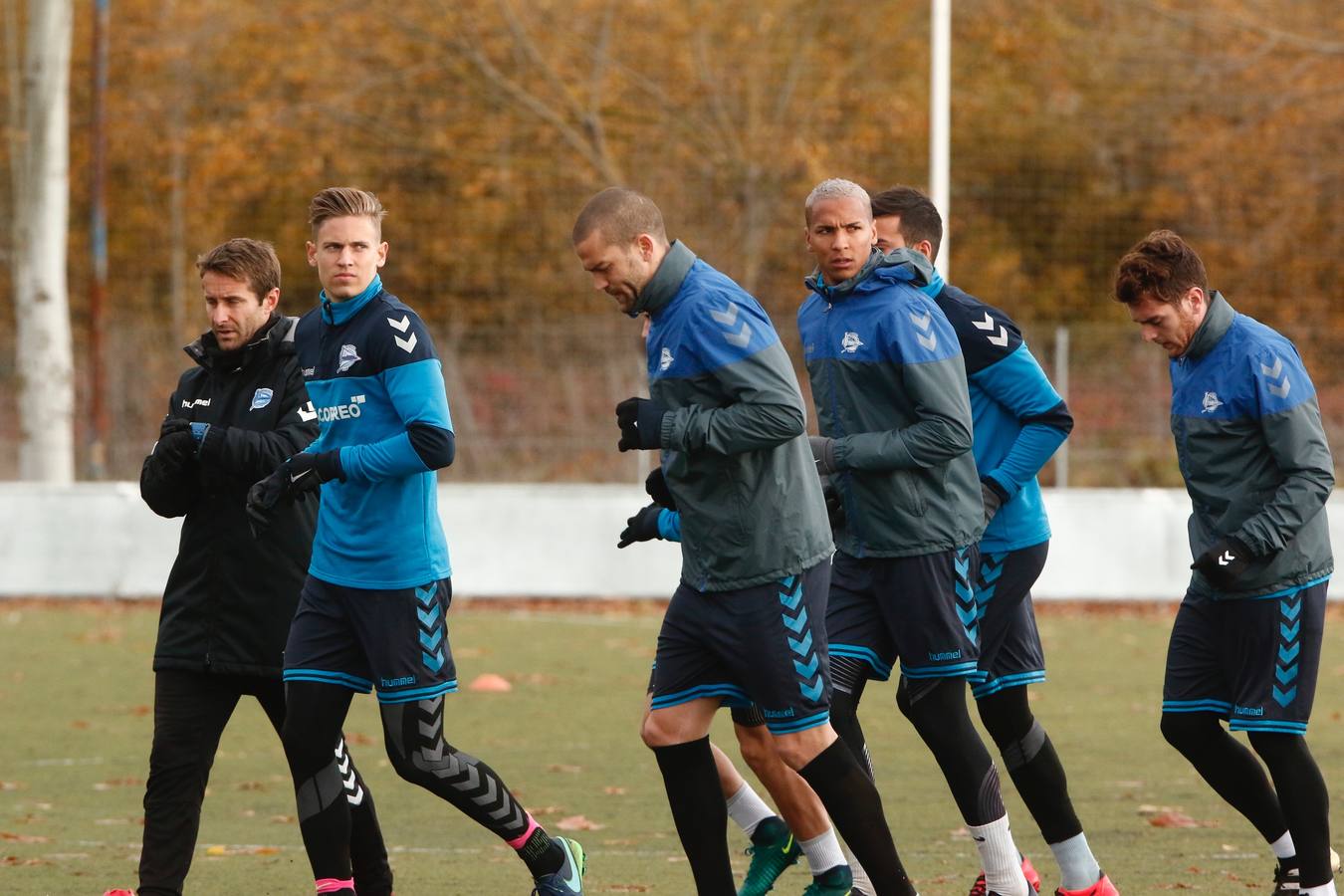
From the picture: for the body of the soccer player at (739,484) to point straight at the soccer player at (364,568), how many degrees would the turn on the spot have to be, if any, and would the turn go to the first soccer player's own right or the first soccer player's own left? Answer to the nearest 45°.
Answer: approximately 45° to the first soccer player's own right

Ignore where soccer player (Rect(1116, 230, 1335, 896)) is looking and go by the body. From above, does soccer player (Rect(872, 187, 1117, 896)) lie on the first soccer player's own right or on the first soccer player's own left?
on the first soccer player's own right

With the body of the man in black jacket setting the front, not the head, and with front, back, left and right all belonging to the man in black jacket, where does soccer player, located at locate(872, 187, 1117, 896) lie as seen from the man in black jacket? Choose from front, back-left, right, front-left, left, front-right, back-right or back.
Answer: back-left

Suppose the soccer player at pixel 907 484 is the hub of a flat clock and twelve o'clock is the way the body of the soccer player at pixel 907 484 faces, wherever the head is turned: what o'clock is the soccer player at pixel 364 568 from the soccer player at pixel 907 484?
the soccer player at pixel 364 568 is roughly at 1 o'clock from the soccer player at pixel 907 484.

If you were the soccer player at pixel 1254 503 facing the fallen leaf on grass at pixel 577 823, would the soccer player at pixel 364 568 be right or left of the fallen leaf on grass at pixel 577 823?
left

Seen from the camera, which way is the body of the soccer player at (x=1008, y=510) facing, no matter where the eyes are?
to the viewer's left

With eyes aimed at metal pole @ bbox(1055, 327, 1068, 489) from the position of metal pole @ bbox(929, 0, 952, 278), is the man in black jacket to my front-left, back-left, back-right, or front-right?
back-right

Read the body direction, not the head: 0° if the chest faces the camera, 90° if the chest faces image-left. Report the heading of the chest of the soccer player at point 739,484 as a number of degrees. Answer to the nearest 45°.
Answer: approximately 45°

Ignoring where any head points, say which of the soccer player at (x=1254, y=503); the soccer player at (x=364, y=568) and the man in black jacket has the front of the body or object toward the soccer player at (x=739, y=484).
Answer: the soccer player at (x=1254, y=503)

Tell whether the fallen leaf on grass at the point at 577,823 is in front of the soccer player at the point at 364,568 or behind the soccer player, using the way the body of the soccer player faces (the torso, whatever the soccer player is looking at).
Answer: behind

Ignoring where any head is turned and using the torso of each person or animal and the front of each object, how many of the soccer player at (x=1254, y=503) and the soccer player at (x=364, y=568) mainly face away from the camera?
0

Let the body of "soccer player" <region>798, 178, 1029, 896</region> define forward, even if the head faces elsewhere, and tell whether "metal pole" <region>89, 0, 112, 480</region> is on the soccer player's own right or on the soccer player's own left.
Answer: on the soccer player's own right

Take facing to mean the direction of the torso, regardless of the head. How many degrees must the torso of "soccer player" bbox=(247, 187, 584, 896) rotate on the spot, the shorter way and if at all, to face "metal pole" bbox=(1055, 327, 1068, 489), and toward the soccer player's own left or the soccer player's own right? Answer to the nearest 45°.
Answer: approximately 180°

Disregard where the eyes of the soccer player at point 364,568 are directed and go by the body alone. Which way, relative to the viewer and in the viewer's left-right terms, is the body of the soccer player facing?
facing the viewer and to the left of the viewer
